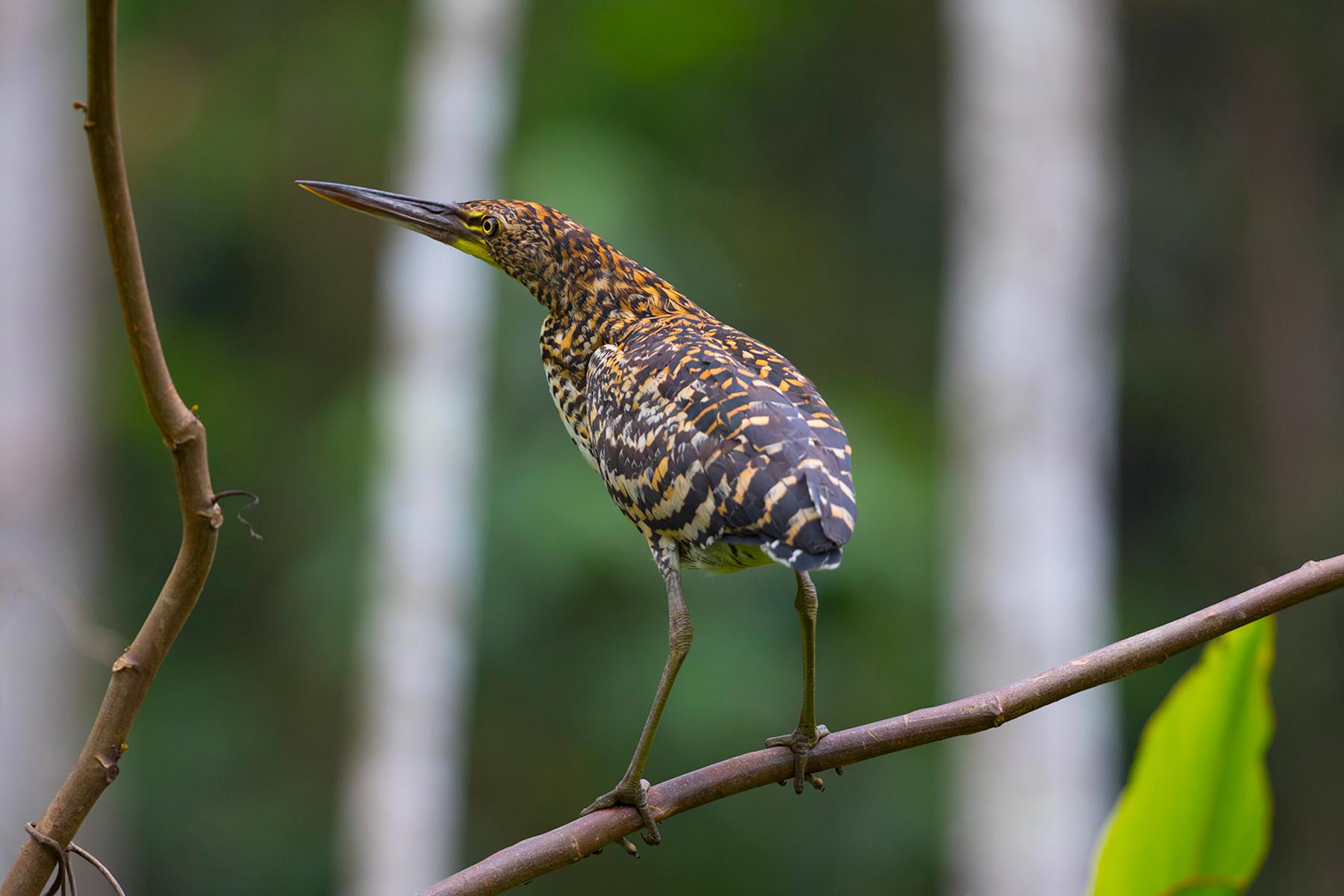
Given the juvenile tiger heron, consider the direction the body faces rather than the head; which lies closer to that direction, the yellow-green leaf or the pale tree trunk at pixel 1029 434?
the pale tree trunk

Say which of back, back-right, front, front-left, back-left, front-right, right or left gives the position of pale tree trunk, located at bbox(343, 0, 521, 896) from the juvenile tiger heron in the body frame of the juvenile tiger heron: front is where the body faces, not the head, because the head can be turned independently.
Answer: front-right

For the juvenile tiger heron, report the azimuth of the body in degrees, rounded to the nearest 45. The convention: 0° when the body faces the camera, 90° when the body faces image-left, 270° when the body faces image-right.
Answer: approximately 135°

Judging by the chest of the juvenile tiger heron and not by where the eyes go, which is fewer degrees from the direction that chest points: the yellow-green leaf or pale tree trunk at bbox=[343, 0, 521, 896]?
the pale tree trunk

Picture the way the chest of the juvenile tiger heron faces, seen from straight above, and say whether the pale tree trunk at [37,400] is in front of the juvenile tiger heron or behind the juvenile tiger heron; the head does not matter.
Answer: in front

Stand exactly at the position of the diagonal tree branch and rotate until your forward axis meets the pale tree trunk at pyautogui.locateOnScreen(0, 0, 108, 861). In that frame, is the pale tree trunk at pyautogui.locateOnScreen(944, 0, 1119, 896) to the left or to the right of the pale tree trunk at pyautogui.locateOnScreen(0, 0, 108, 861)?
right
